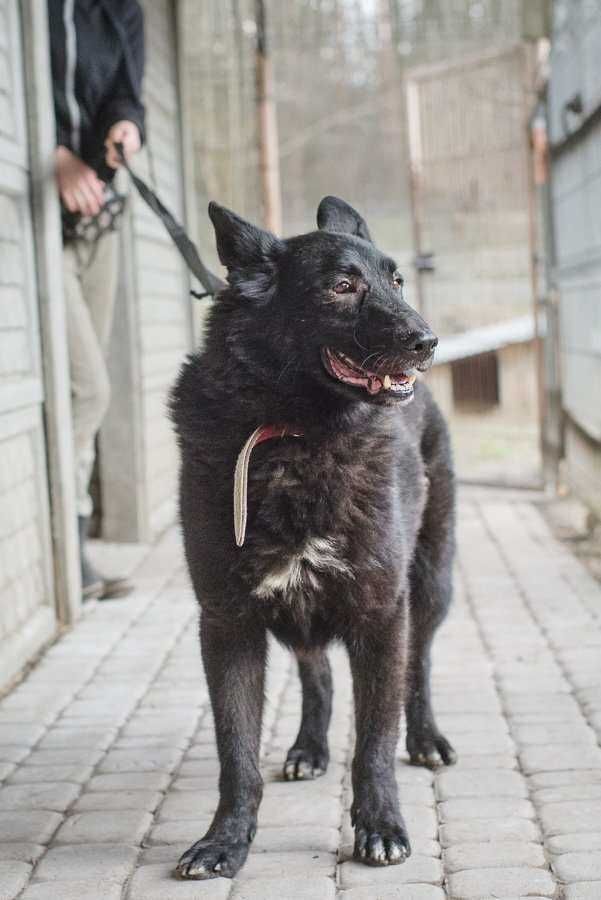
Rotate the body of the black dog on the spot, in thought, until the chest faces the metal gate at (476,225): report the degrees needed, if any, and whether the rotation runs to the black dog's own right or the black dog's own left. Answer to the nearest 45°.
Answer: approximately 180°

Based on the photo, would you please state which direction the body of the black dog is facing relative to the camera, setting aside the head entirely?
toward the camera

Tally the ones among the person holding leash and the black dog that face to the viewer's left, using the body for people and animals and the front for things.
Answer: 0

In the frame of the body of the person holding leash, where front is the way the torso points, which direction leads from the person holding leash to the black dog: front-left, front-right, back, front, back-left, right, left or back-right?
front-right

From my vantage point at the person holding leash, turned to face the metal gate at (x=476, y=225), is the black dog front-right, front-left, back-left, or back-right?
back-right

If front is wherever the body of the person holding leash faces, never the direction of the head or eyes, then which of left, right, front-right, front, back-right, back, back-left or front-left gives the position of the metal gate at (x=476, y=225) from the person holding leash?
left

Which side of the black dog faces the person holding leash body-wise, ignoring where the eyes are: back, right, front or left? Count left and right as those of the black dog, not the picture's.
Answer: back
